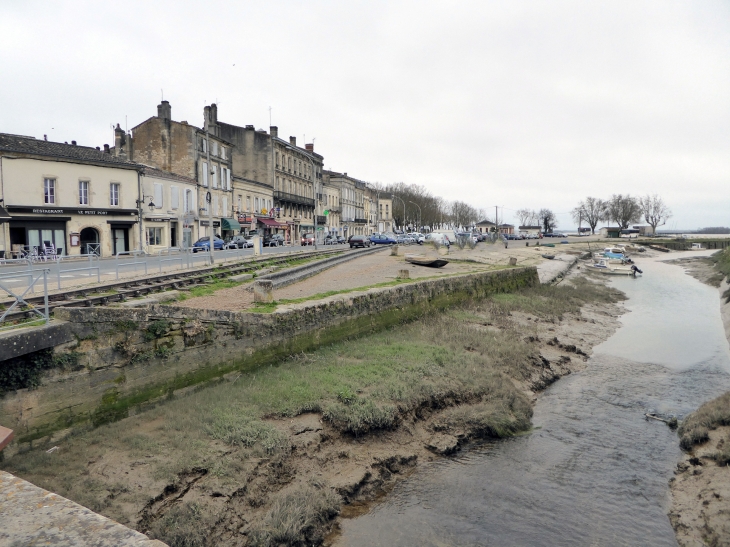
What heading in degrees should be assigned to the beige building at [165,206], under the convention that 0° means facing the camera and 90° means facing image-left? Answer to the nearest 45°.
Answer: approximately 315°

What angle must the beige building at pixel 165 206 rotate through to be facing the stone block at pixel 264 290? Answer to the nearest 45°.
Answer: approximately 45° to its right

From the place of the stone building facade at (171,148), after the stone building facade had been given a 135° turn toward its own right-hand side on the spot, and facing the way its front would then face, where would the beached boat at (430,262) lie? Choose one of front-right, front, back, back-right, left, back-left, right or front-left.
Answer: back-left

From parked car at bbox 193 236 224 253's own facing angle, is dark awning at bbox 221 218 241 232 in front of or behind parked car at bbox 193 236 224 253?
behind

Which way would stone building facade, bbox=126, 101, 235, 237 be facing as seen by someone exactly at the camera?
facing the viewer and to the right of the viewer

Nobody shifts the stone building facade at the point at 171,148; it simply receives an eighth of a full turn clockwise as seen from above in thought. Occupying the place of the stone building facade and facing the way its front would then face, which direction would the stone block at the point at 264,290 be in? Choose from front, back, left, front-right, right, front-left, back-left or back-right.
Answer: front

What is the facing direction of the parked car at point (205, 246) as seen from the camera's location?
facing the viewer and to the left of the viewer

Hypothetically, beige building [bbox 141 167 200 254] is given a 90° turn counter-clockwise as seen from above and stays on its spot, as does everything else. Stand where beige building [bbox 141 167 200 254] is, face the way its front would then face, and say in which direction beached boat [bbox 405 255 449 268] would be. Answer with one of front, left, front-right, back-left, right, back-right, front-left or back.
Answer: right

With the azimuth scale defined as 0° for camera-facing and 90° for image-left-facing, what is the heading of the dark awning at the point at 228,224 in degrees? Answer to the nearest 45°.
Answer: approximately 315°

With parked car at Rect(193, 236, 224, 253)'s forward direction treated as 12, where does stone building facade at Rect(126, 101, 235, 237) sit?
The stone building facade is roughly at 4 o'clock from the parked car.
